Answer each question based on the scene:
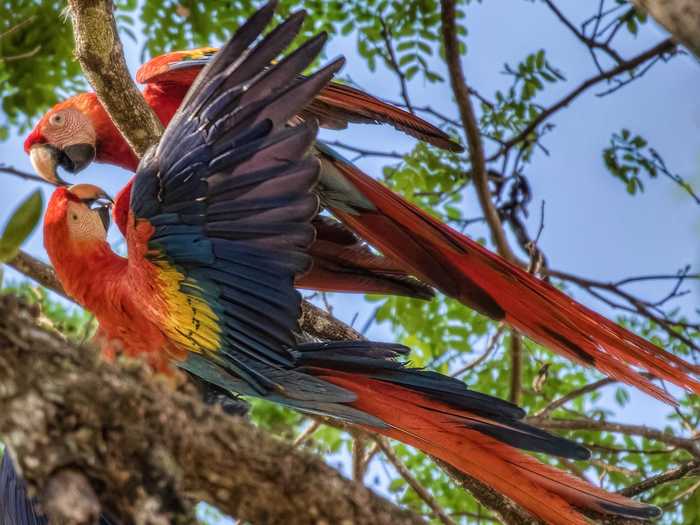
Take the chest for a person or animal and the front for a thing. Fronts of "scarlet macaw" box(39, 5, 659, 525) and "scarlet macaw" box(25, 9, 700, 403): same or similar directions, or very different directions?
same or similar directions

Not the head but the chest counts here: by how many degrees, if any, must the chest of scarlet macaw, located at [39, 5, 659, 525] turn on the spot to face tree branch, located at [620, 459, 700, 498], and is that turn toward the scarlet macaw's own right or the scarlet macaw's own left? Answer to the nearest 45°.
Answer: approximately 180°

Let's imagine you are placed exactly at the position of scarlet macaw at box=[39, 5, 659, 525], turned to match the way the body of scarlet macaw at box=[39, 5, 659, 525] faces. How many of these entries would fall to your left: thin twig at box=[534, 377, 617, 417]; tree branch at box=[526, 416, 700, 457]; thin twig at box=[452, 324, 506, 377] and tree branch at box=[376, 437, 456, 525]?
0

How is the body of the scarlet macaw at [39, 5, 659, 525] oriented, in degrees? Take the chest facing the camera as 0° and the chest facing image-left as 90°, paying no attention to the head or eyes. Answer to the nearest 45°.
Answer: approximately 90°

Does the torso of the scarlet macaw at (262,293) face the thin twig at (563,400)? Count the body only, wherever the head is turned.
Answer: no

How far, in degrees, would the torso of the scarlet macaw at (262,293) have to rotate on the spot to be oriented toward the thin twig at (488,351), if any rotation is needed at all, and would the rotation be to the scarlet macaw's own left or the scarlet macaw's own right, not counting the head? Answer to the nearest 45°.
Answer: approximately 135° to the scarlet macaw's own right

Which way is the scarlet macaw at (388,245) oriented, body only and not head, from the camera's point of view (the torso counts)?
to the viewer's left
